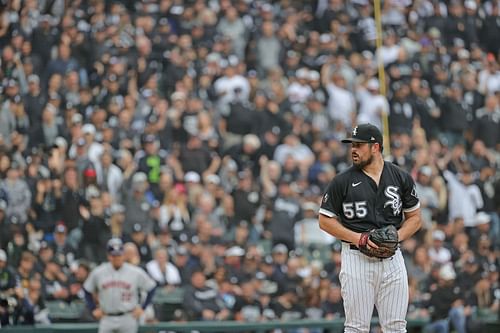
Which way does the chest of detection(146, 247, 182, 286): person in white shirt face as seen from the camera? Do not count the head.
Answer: toward the camera

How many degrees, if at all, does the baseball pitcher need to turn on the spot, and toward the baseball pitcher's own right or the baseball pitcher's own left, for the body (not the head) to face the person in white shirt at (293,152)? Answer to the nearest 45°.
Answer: approximately 180°

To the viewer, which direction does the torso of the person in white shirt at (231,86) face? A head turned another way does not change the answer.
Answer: toward the camera

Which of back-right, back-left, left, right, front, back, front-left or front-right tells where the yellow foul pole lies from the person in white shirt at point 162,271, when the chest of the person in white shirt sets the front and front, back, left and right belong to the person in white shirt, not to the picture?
back-left

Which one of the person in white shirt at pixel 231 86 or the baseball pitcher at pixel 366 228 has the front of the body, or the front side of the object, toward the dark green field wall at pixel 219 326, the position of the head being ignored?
the person in white shirt

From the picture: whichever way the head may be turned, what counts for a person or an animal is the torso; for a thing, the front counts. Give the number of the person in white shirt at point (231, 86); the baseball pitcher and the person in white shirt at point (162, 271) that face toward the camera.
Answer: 3

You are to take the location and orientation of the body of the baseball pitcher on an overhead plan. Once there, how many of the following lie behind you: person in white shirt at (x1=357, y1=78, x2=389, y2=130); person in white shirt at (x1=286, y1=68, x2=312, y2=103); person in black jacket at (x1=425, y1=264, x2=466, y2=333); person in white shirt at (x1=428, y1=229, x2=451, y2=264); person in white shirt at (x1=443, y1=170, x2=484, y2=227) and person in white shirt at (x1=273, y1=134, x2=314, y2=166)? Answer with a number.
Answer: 6

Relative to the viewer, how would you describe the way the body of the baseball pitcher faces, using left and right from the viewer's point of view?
facing the viewer
